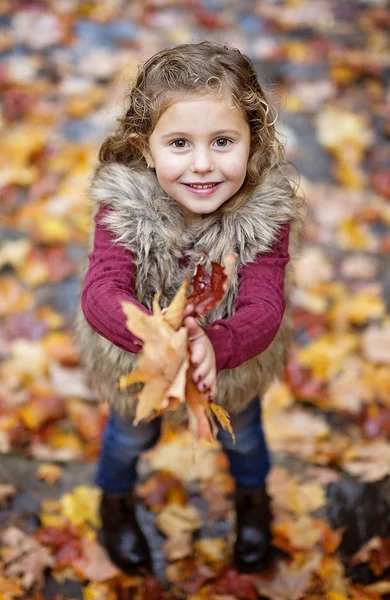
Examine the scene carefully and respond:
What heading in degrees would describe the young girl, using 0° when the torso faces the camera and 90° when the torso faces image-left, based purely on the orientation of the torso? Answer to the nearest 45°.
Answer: approximately 0°

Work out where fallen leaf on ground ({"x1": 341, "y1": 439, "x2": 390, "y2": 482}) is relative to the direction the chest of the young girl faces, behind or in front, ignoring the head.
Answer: behind
